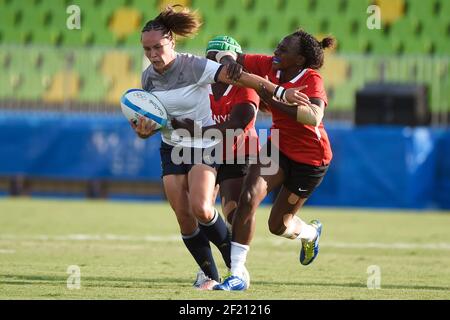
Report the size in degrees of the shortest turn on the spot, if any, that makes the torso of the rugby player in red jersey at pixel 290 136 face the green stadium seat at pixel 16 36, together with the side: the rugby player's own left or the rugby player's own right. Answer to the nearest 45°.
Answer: approximately 90° to the rugby player's own right

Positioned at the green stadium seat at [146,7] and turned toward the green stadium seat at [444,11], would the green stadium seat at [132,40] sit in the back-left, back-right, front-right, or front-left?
back-right

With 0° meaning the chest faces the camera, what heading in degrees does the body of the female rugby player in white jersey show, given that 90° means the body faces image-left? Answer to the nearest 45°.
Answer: approximately 45°

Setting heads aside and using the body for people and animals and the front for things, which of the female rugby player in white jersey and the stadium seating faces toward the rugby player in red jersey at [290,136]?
the stadium seating

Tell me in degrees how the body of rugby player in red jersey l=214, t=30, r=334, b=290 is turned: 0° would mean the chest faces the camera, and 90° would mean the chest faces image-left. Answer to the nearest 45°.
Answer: approximately 45°

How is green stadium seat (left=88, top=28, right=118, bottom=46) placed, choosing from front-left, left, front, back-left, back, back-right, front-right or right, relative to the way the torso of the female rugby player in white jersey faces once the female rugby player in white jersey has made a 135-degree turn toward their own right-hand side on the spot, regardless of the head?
front

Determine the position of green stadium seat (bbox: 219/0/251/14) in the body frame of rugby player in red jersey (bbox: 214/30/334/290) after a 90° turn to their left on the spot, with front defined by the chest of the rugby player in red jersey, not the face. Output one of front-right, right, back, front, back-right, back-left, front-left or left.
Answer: back-left

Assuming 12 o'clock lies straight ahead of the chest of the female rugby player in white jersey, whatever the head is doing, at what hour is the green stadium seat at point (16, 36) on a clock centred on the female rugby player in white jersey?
The green stadium seat is roughly at 4 o'clock from the female rugby player in white jersey.
